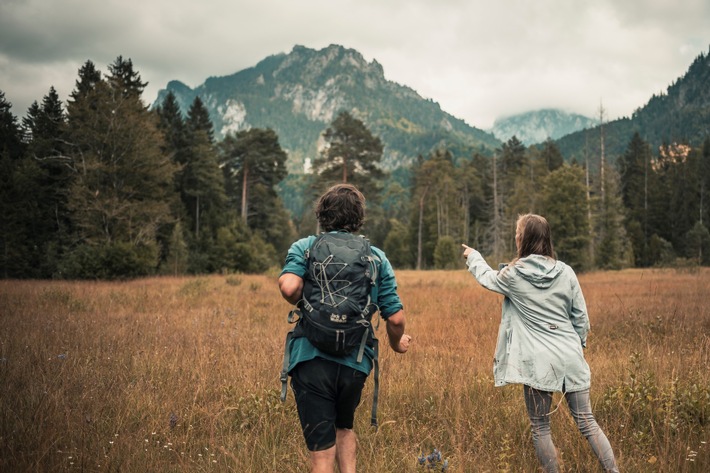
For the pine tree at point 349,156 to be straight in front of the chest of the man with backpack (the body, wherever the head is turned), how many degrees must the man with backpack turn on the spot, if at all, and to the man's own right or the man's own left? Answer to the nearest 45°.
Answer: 0° — they already face it

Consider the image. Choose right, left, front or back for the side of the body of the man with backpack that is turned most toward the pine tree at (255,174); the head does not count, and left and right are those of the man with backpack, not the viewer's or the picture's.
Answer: front

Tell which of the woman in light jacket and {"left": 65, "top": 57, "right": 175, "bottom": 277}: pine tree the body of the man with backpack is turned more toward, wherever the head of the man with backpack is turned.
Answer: the pine tree

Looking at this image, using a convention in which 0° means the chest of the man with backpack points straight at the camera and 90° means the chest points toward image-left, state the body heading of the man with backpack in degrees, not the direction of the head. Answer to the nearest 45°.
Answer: approximately 180°

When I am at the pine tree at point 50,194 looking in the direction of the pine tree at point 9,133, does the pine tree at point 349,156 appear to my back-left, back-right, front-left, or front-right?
back-right

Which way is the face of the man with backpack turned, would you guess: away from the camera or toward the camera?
away from the camera

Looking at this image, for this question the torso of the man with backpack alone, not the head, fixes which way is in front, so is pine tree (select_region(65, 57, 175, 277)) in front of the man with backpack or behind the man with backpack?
in front

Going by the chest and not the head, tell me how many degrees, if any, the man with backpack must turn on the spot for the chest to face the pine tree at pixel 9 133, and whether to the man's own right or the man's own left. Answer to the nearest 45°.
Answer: approximately 45° to the man's own left

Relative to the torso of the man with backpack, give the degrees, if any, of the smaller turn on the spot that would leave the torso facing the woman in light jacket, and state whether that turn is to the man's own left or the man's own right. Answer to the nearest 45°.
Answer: approximately 45° to the man's own right

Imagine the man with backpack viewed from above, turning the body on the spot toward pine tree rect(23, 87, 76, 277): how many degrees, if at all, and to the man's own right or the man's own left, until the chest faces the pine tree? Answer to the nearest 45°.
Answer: approximately 45° to the man's own left

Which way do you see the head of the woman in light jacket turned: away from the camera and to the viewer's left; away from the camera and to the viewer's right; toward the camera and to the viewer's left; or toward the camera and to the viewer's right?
away from the camera and to the viewer's left
